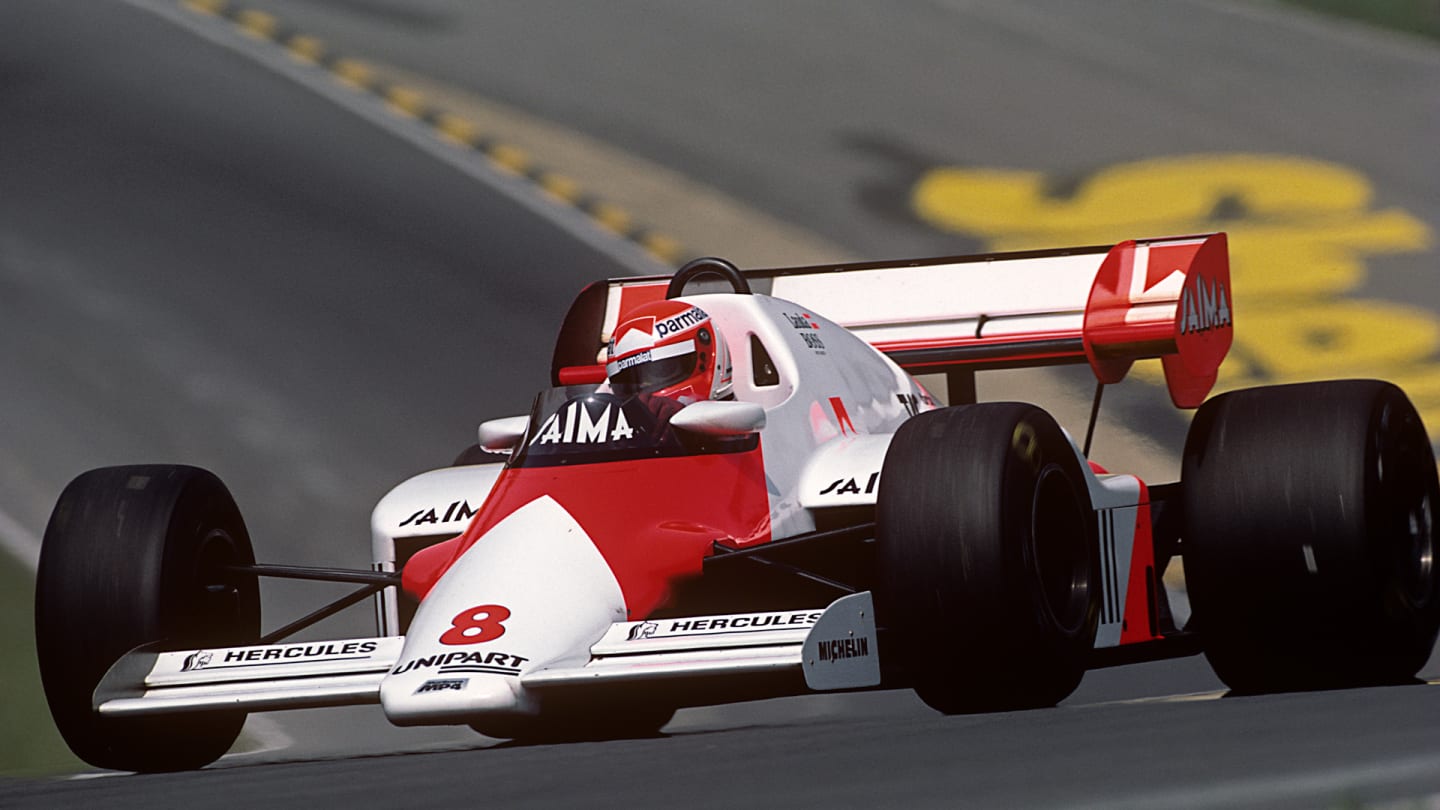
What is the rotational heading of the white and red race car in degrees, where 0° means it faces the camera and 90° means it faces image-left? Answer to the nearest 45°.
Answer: approximately 45°
